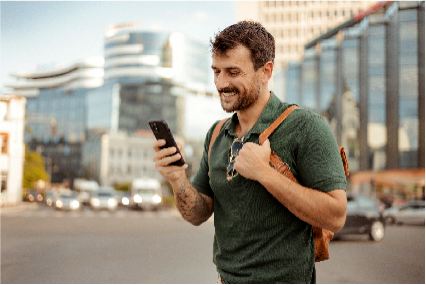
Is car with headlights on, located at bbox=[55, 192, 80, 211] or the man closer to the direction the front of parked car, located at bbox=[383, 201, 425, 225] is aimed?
the car with headlights on

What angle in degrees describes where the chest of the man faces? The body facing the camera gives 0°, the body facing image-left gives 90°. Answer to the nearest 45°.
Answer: approximately 45°

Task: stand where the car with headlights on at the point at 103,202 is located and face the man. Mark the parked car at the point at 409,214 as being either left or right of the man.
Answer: left

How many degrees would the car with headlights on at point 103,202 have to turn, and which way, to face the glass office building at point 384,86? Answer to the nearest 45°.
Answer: approximately 90° to its left

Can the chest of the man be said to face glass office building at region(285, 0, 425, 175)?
no

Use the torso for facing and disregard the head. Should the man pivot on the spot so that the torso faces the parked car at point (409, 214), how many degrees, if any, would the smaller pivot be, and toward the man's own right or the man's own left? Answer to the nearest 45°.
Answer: approximately 135° to the man's own right

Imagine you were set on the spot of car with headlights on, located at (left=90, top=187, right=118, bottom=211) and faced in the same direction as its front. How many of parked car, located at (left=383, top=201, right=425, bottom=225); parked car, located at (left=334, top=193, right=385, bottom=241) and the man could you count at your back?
0

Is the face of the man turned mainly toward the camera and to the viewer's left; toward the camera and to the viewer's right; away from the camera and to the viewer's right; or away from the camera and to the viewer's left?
toward the camera and to the viewer's left

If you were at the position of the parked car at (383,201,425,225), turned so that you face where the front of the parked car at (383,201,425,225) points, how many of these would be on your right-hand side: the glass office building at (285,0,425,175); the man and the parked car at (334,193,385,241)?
1

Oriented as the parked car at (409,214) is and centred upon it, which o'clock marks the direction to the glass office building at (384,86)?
The glass office building is roughly at 3 o'clock from the parked car.

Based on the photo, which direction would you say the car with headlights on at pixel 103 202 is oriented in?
toward the camera

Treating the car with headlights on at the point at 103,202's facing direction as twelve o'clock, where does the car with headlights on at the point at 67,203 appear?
the car with headlights on at the point at 67,203 is roughly at 2 o'clock from the car with headlights on at the point at 103,202.

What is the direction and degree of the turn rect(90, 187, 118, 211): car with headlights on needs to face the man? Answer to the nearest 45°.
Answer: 0° — it already faces them

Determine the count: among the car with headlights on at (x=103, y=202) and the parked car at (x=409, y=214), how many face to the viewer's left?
1

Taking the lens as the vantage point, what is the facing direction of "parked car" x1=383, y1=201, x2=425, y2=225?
facing to the left of the viewer
